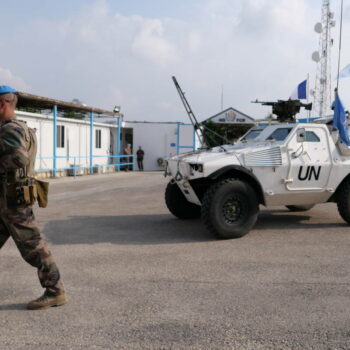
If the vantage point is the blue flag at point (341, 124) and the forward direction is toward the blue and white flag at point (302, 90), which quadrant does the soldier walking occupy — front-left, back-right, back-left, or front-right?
back-left

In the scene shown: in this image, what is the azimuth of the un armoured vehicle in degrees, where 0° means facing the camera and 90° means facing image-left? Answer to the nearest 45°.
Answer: approximately 45°

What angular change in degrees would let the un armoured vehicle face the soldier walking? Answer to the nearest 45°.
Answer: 0° — it already faces them
